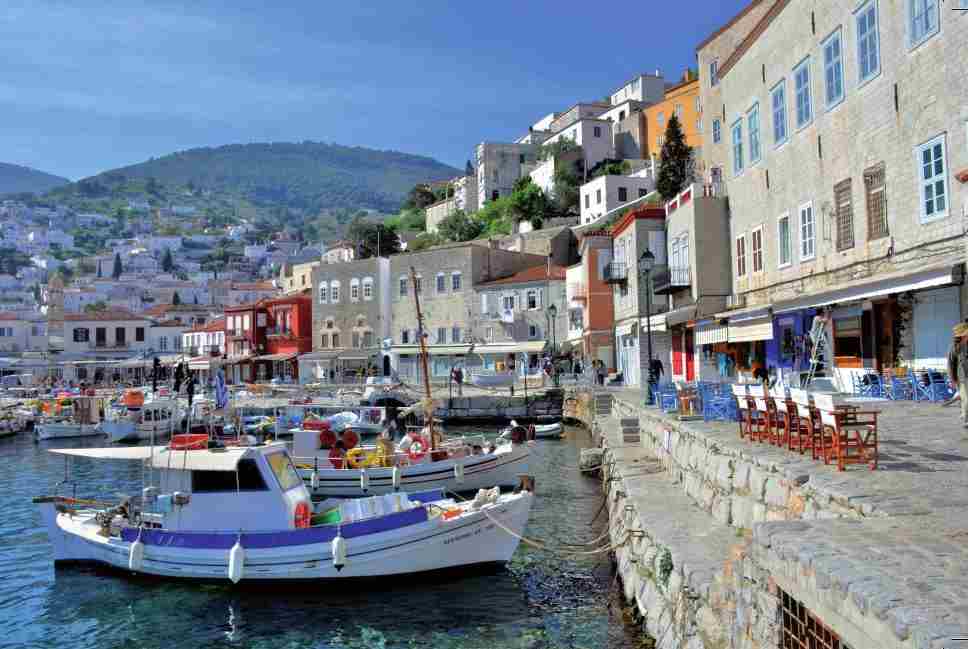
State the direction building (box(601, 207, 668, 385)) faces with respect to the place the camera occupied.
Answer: facing the viewer and to the left of the viewer

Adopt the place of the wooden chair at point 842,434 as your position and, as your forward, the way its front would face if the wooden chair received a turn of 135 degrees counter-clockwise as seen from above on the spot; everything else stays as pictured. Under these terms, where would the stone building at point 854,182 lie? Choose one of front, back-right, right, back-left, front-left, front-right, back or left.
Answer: right

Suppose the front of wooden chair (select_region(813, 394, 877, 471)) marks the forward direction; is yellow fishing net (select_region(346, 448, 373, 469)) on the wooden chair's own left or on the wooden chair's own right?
on the wooden chair's own left

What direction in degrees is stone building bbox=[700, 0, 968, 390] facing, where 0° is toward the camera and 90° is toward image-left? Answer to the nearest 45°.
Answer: approximately 45°

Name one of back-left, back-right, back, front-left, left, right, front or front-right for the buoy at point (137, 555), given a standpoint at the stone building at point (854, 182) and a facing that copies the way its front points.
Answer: front

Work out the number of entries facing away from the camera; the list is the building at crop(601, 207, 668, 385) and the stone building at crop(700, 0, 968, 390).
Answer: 0

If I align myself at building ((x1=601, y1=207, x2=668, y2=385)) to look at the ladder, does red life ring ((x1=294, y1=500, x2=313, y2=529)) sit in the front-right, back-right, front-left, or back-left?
front-right

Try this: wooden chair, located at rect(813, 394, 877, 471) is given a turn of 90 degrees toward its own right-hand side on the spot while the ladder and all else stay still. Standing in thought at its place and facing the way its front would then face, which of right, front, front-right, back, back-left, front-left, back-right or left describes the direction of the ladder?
back-left

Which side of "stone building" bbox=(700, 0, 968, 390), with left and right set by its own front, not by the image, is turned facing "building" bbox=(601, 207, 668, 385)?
right

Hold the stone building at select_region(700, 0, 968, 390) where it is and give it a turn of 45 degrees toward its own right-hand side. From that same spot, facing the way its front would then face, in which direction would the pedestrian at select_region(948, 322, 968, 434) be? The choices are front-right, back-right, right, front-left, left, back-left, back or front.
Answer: left

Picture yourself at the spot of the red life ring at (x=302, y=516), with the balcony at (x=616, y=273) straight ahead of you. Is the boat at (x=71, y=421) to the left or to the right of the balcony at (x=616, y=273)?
left

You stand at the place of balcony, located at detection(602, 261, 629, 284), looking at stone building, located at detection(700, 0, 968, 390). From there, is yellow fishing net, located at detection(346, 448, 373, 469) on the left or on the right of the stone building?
right

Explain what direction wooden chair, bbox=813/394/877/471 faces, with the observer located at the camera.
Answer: facing away from the viewer and to the right of the viewer

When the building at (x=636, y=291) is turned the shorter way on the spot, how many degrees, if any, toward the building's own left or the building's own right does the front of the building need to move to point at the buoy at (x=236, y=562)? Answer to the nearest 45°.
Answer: approximately 45° to the building's own left

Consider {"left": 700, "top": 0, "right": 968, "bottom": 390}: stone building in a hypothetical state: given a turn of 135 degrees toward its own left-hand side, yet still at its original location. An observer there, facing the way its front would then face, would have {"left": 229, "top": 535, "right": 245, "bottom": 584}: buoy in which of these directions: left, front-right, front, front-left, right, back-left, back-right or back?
back-right
